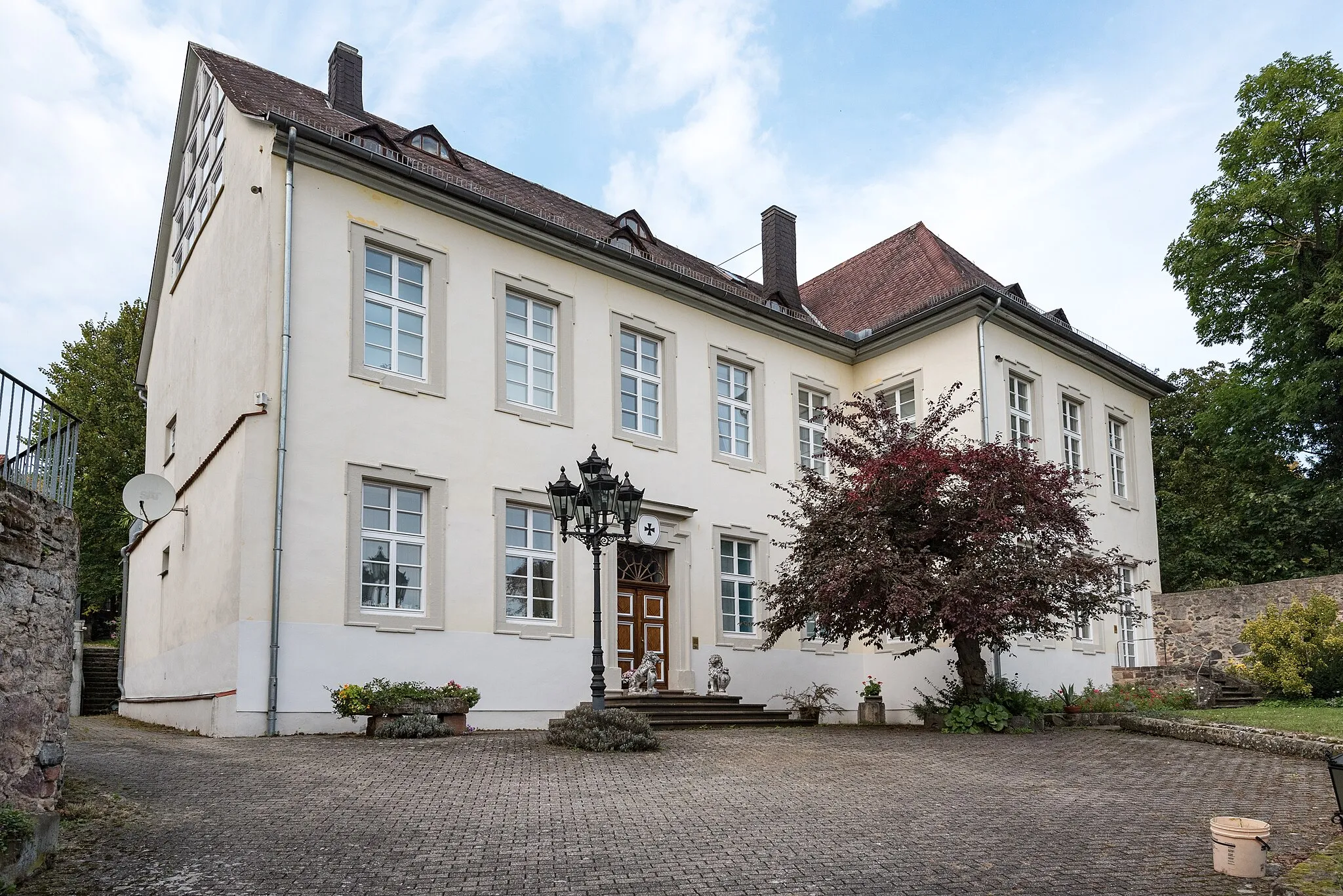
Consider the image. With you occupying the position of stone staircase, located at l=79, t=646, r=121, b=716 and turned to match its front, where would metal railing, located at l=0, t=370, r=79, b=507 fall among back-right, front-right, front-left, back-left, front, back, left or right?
front

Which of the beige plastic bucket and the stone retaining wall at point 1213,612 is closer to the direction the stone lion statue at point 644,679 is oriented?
the beige plastic bucket

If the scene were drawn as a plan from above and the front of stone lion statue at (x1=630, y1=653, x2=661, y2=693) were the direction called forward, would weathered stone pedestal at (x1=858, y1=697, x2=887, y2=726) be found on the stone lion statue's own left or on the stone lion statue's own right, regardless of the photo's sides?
on the stone lion statue's own left

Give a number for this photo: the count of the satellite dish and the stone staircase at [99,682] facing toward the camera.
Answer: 2

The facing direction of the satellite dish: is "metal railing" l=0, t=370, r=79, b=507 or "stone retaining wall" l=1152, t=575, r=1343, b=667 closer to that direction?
the metal railing

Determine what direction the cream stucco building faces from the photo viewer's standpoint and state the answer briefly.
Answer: facing the viewer and to the right of the viewer

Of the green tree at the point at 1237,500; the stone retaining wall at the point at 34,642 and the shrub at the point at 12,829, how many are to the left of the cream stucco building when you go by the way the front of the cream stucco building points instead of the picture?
1

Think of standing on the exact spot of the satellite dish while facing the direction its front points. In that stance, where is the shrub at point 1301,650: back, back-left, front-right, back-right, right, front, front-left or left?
left

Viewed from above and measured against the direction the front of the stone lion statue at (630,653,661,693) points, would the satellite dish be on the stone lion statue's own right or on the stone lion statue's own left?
on the stone lion statue's own right

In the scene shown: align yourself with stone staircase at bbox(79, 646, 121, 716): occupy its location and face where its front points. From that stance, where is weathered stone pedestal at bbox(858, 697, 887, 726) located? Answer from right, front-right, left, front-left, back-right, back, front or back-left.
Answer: front-left

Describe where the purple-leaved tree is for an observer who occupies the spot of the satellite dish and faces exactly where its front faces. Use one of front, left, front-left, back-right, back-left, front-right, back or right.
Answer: left

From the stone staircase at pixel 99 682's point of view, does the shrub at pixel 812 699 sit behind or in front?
in front

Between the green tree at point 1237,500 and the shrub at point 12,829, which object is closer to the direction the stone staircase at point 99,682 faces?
the shrub

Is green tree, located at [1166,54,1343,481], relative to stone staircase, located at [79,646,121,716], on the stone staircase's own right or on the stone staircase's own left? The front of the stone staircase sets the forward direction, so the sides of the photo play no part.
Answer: on the stone staircase's own left
